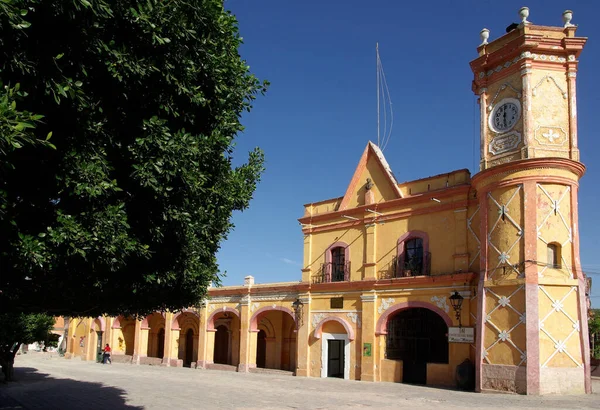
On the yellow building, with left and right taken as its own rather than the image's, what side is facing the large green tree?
front

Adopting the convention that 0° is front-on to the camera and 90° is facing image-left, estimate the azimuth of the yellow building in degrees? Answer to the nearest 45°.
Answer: approximately 45°
